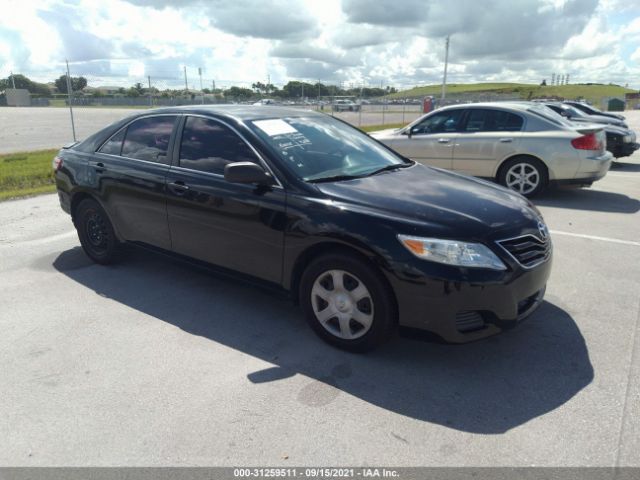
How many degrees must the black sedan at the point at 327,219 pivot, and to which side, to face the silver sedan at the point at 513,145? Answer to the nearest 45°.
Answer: approximately 90° to its left

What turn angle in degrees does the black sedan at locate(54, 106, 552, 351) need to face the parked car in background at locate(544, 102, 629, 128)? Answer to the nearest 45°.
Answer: approximately 90° to its left

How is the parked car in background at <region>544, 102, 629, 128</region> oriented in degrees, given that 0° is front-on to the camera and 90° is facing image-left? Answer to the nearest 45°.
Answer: approximately 315°

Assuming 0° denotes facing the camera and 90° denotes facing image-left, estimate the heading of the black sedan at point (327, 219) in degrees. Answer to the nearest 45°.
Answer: approximately 315°

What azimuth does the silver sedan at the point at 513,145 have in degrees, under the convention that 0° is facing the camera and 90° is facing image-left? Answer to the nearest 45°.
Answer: approximately 135°

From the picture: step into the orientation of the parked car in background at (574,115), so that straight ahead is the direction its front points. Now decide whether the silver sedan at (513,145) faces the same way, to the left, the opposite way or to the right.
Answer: the opposite way

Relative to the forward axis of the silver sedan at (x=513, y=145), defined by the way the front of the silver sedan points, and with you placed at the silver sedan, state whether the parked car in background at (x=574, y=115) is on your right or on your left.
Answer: on your right
